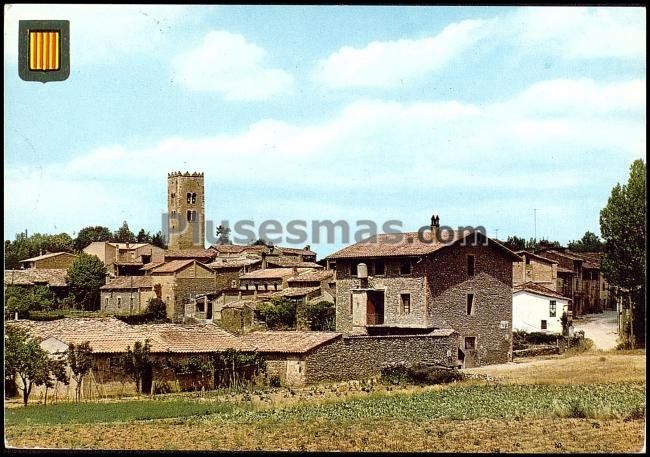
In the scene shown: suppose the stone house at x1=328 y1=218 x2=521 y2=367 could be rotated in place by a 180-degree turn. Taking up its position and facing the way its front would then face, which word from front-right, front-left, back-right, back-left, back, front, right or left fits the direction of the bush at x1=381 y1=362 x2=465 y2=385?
back-right

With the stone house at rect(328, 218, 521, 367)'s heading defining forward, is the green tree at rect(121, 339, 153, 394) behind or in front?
in front

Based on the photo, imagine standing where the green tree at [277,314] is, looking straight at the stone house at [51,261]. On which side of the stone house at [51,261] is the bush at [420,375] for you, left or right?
left

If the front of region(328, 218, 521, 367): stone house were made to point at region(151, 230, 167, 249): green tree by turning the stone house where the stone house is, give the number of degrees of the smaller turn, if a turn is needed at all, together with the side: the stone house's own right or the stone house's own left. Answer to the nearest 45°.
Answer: approximately 45° to the stone house's own right

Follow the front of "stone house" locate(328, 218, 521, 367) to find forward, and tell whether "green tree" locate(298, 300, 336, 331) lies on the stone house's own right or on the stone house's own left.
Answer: on the stone house's own right

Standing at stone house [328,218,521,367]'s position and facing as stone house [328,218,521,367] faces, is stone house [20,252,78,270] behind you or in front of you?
behind

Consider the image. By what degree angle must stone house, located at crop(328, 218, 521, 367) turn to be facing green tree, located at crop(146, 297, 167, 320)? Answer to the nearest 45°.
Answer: approximately 45° to its right

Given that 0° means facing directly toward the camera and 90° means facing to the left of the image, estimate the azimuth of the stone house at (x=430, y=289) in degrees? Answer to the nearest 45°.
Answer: approximately 45°
